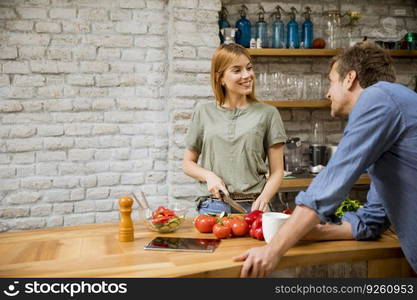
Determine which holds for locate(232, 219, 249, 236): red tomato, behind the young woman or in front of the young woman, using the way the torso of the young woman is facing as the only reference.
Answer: in front

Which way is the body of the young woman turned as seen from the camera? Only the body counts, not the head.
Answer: toward the camera

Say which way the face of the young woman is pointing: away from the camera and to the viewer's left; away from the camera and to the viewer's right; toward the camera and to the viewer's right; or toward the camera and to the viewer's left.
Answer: toward the camera and to the viewer's right

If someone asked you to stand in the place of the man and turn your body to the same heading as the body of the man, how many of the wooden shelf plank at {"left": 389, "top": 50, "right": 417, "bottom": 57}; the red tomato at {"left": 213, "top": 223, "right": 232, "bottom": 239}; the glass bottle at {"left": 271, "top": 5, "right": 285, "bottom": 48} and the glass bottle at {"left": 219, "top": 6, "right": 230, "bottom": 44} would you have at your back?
0

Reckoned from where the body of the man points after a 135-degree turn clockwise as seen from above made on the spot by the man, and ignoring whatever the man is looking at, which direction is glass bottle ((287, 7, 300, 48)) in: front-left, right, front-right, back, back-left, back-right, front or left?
left

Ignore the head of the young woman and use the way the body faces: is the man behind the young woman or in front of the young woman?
in front

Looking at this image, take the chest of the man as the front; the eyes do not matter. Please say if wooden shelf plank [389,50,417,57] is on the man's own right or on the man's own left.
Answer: on the man's own right

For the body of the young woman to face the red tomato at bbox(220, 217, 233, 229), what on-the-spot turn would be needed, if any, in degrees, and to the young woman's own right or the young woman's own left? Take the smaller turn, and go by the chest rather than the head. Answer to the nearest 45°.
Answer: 0° — they already face it

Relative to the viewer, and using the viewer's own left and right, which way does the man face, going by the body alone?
facing away from the viewer and to the left of the viewer

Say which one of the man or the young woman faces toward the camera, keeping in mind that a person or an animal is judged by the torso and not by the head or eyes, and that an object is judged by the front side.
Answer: the young woman

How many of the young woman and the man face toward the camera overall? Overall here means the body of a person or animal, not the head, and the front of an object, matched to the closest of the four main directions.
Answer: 1

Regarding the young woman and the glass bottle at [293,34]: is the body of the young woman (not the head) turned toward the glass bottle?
no

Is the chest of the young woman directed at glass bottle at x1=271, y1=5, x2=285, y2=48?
no

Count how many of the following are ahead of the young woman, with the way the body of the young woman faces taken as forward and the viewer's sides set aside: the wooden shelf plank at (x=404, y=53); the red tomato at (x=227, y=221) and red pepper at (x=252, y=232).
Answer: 2

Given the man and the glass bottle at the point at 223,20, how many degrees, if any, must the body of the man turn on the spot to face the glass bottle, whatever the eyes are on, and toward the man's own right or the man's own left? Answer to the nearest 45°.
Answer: approximately 45° to the man's own right

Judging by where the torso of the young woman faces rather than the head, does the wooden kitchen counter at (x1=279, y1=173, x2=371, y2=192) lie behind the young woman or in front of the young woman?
behind
